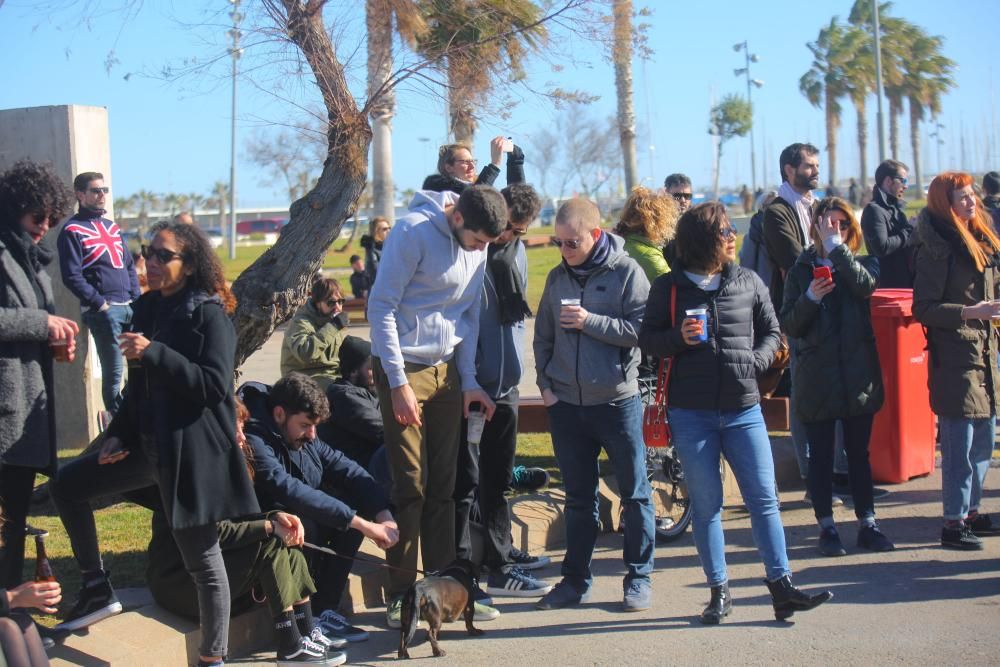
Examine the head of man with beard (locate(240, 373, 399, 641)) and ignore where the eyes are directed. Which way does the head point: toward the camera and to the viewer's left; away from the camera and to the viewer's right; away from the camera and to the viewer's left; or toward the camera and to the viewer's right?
toward the camera and to the viewer's right

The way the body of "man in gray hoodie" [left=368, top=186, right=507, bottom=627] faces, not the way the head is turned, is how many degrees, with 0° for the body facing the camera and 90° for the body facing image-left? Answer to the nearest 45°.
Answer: approximately 315°

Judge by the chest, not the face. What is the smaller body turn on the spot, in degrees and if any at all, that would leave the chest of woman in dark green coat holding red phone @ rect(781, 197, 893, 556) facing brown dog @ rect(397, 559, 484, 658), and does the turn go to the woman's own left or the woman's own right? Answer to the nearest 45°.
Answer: approximately 45° to the woman's own right

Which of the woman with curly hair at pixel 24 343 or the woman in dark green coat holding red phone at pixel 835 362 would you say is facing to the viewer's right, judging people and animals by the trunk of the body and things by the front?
the woman with curly hair

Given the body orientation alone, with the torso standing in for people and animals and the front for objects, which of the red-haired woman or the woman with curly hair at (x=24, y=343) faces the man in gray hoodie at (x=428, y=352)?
the woman with curly hair

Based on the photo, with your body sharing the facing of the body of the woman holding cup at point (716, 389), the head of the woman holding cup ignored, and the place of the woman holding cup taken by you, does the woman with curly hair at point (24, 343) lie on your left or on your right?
on your right

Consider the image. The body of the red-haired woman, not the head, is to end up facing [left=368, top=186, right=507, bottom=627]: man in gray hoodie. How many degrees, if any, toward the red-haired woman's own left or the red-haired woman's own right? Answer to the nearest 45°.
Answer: approximately 90° to the red-haired woman's own right

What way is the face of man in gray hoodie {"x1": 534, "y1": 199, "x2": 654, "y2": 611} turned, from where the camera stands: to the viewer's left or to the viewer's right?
to the viewer's left

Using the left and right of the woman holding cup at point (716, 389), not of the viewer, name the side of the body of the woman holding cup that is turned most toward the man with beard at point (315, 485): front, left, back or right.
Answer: right

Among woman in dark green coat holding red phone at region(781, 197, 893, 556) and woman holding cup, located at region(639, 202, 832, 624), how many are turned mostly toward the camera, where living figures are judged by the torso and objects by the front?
2
